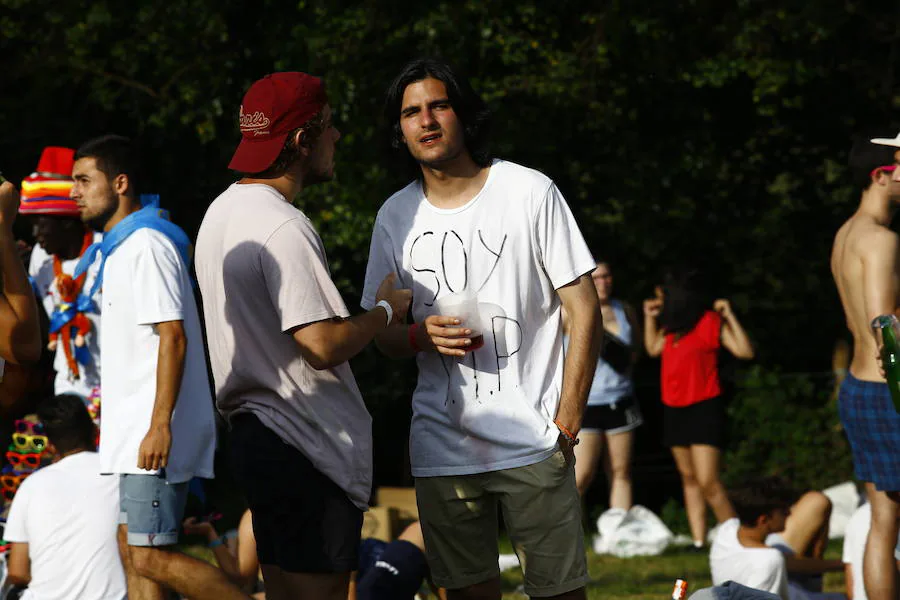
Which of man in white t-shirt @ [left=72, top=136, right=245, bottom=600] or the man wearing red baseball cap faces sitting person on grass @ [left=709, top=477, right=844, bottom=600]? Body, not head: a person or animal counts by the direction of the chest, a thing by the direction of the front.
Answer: the man wearing red baseball cap

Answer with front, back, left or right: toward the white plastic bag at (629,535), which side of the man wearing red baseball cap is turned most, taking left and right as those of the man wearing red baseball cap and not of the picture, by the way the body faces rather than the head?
front

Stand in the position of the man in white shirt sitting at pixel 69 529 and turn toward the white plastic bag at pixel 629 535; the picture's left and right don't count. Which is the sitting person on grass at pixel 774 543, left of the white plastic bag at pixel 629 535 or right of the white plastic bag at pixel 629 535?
right

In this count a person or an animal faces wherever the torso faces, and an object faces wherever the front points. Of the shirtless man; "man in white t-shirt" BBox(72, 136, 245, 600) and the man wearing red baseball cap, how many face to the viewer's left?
1

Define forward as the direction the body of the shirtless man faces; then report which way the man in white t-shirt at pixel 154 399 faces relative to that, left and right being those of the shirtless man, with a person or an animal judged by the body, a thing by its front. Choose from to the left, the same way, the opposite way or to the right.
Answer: the opposite way

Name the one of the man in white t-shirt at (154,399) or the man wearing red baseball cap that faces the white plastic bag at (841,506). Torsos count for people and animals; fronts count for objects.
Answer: the man wearing red baseball cap

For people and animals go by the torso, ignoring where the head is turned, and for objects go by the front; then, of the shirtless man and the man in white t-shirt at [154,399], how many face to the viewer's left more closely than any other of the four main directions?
1

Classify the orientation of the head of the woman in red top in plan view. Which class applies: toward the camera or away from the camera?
away from the camera
